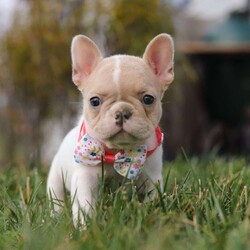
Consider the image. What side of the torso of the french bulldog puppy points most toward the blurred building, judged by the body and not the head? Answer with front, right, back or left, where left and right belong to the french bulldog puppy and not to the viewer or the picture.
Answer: back

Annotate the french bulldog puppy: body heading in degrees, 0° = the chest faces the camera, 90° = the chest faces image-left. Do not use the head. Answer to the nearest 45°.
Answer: approximately 0°
